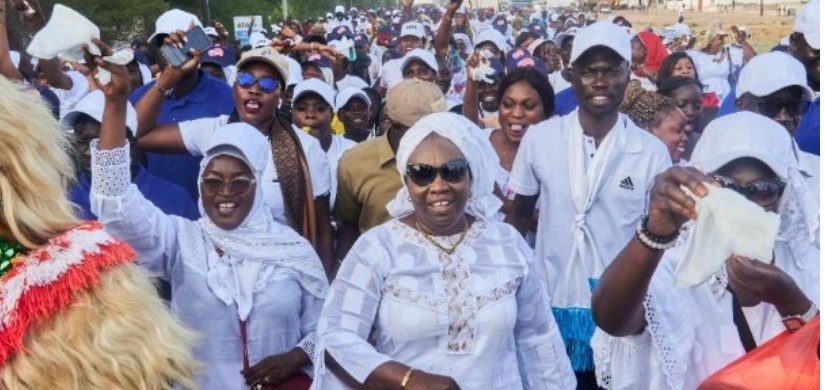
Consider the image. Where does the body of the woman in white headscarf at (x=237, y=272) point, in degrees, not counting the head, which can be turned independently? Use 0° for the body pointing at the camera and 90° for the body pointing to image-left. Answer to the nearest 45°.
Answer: approximately 0°

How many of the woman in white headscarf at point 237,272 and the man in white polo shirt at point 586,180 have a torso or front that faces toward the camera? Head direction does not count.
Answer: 2

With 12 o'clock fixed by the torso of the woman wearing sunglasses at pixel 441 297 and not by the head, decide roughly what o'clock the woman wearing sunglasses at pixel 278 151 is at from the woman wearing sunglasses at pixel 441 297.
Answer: the woman wearing sunglasses at pixel 278 151 is roughly at 5 o'clock from the woman wearing sunglasses at pixel 441 297.

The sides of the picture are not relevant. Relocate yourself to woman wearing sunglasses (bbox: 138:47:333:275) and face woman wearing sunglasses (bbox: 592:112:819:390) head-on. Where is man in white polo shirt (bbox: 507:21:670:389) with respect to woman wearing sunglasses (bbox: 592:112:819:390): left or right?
left

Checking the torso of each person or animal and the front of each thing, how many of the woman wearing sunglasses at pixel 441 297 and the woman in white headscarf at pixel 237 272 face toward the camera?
2

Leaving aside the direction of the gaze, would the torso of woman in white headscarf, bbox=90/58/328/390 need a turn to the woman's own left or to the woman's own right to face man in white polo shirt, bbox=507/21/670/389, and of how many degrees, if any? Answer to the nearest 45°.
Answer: approximately 90° to the woman's own left

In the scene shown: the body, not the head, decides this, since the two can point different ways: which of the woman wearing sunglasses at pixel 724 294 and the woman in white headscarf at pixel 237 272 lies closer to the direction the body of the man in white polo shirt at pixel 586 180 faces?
the woman wearing sunglasses

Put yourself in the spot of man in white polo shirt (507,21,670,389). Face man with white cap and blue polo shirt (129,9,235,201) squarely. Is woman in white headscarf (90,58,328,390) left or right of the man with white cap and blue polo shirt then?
left
